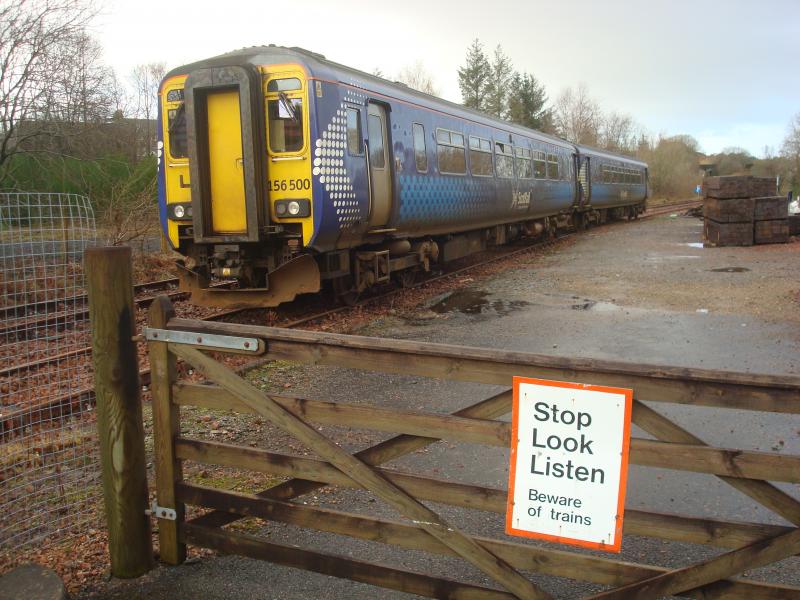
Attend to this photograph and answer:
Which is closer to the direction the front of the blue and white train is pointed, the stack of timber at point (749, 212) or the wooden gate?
the wooden gate

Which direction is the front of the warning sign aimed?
toward the camera

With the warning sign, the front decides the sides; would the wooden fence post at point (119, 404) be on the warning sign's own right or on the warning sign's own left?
on the warning sign's own right

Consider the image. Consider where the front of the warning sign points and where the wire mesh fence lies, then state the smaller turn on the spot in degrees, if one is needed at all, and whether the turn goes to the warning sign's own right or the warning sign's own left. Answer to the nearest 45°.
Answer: approximately 90° to the warning sign's own right

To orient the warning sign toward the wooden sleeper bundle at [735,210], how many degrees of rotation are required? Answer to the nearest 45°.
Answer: approximately 180°

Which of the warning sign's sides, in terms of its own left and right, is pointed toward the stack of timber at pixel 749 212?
back

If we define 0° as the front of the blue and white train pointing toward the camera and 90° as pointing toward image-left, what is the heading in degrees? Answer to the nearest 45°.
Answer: approximately 45°

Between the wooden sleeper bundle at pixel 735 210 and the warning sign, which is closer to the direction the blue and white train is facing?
the warning sign

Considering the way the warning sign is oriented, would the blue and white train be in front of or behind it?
behind

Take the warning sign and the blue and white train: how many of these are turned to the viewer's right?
0
